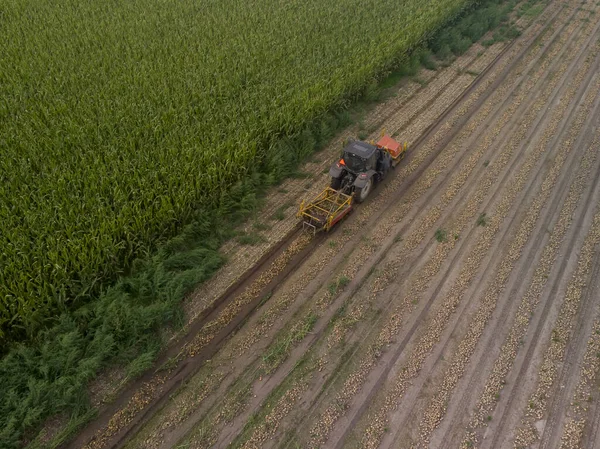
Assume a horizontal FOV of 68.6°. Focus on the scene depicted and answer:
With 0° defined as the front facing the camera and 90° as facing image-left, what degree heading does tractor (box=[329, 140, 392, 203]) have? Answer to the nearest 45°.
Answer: approximately 225°

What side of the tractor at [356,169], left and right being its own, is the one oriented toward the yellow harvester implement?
back
